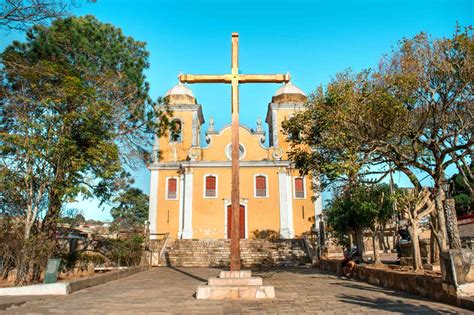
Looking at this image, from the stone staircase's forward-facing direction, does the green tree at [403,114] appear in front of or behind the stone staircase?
in front

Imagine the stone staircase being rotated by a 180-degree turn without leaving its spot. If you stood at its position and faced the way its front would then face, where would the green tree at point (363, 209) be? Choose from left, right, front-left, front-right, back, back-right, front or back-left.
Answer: back-right

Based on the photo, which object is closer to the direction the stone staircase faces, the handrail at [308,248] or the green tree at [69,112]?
the green tree

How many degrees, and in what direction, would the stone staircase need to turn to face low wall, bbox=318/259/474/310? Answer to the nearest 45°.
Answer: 0° — it already faces it

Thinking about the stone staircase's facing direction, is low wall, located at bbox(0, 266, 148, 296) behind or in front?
in front

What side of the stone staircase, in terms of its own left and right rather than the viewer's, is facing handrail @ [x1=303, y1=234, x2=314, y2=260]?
left

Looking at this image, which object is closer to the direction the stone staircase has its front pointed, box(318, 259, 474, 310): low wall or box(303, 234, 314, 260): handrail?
the low wall

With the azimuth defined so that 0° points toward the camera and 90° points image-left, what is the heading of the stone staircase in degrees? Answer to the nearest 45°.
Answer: approximately 0°

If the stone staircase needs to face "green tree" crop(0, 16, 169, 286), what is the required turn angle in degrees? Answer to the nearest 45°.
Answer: approximately 45° to its right
